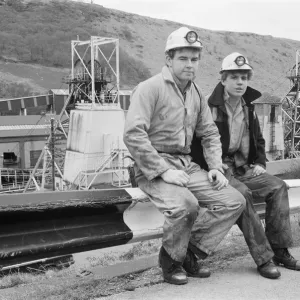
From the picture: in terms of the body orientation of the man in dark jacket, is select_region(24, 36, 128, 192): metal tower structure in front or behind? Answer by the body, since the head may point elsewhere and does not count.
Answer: behind

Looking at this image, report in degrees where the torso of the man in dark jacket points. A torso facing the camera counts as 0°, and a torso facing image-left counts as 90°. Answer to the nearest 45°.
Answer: approximately 315°

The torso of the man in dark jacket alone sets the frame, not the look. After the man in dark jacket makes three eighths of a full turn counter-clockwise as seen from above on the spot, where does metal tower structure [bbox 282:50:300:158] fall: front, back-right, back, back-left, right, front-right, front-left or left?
front
